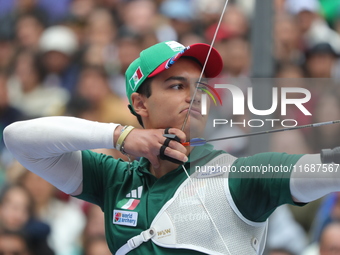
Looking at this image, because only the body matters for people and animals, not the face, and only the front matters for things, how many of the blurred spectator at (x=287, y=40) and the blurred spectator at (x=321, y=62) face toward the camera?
2

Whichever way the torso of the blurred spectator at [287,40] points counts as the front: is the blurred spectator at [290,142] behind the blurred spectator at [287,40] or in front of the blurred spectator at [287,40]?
in front

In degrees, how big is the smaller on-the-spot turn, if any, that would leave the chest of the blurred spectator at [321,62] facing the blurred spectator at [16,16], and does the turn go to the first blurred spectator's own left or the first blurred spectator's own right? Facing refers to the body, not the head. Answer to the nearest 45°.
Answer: approximately 90° to the first blurred spectator's own right

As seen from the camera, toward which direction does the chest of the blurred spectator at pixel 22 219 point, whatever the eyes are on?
toward the camera

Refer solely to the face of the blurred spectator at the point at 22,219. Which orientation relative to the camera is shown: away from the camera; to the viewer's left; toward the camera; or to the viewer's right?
toward the camera

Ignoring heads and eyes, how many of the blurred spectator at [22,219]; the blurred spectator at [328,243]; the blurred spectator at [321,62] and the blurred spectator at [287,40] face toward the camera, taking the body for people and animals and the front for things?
4

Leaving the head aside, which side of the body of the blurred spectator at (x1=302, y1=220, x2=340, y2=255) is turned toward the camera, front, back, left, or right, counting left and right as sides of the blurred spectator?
front

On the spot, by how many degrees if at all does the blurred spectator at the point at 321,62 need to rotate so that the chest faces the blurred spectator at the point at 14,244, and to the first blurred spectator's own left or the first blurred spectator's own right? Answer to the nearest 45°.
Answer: approximately 90° to the first blurred spectator's own right

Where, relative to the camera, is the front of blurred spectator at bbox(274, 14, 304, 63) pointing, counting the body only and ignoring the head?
toward the camera

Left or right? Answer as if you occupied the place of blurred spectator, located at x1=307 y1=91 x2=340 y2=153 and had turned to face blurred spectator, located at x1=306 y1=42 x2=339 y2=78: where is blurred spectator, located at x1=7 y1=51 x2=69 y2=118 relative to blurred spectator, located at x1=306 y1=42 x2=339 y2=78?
left
